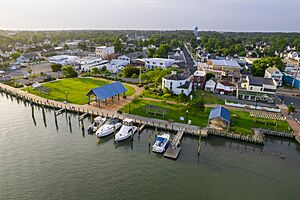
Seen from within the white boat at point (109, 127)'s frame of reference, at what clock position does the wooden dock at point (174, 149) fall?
The wooden dock is roughly at 9 o'clock from the white boat.

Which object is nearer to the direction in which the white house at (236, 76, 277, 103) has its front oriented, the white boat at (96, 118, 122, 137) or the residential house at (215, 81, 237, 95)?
the white boat

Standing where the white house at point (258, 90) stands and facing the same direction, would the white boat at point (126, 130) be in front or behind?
in front

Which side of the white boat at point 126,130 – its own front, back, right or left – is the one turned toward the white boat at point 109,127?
right

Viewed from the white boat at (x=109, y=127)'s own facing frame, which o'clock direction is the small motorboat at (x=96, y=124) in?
The small motorboat is roughly at 3 o'clock from the white boat.

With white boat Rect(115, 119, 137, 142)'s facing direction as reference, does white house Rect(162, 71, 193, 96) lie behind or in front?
behind

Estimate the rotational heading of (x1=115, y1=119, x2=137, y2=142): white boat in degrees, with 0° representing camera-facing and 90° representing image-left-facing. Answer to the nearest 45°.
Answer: approximately 45°
